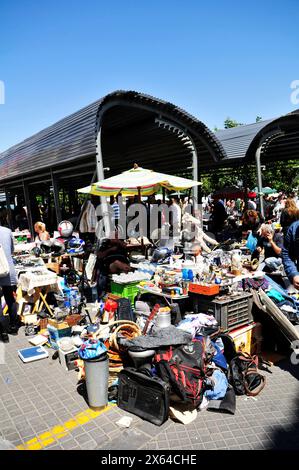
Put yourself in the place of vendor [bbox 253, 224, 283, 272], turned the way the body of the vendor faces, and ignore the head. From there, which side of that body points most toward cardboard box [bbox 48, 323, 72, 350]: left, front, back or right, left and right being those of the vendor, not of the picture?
front

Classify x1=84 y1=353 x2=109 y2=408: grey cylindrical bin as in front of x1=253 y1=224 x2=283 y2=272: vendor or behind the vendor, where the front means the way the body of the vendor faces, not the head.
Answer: in front

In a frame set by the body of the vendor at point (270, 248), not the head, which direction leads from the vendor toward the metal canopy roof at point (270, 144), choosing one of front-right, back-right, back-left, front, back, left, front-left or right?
back-right

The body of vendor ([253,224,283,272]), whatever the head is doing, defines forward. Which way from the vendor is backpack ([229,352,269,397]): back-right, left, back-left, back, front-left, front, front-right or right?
front-left

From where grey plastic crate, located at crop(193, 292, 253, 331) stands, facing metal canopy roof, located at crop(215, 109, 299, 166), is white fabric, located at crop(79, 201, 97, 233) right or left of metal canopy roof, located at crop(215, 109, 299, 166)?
left

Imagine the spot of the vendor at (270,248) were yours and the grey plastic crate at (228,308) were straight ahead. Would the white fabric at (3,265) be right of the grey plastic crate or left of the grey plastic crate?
right

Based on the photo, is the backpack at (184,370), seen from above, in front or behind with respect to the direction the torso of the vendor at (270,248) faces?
in front

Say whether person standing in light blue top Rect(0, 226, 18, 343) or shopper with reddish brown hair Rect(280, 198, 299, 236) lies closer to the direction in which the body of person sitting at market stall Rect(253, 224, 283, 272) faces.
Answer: the person standing in light blue top

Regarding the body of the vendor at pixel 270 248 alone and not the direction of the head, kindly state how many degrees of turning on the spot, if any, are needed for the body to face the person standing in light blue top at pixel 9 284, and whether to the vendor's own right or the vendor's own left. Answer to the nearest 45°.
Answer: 0° — they already face them

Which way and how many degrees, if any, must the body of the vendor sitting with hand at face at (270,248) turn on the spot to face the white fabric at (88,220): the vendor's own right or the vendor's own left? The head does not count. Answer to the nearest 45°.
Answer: approximately 90° to the vendor's own right

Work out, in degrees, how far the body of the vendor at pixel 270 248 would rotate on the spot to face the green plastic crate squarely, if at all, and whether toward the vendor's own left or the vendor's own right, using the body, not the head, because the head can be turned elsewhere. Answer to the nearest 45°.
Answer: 0° — they already face it

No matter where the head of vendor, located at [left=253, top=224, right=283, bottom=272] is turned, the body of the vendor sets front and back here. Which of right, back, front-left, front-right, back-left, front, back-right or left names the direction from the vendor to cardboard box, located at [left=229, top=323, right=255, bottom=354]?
front-left

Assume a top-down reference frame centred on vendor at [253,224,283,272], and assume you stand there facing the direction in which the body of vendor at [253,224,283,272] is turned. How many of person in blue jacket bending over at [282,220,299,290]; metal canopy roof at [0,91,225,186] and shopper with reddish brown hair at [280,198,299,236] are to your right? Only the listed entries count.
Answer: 1

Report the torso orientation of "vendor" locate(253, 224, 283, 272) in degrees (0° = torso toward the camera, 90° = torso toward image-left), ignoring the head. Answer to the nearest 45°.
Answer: approximately 45°
